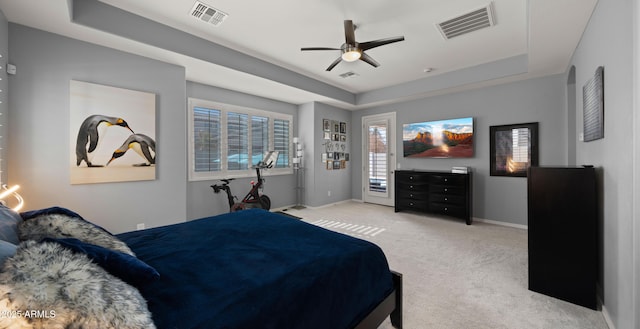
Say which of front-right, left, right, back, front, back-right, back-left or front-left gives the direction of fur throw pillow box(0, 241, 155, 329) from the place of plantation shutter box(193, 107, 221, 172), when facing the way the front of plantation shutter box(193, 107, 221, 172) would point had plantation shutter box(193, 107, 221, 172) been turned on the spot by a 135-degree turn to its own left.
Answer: back

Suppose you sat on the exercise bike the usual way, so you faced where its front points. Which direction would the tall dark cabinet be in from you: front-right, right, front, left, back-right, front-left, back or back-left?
front-right

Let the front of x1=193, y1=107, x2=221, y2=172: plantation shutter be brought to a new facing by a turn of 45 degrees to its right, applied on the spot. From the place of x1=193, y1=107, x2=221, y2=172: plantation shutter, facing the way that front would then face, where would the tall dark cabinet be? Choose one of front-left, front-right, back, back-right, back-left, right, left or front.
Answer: front-left

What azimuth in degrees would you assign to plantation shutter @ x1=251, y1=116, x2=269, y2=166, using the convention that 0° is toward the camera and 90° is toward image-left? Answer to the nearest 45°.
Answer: approximately 315°

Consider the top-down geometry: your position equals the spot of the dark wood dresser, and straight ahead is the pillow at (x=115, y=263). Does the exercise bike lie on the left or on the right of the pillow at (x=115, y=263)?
right

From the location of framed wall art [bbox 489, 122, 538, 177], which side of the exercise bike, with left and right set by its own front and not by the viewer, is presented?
front

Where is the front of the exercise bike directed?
to the viewer's right

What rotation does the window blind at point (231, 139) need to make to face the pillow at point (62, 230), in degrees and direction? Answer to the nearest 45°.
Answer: approximately 45° to its right

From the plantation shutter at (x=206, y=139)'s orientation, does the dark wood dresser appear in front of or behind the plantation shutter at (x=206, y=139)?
in front
